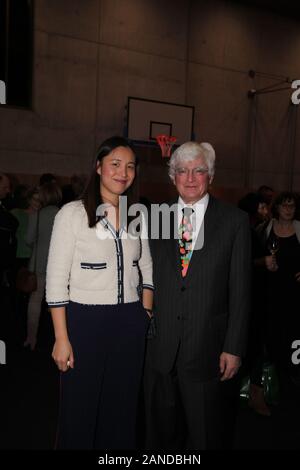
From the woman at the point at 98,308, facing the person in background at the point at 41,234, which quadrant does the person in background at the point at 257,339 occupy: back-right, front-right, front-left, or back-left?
front-right

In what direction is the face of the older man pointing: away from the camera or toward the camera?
toward the camera

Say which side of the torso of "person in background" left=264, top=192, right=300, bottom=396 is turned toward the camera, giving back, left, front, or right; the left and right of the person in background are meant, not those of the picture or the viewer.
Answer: front

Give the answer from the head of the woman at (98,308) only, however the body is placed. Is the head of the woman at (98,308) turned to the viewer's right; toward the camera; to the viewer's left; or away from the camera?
toward the camera

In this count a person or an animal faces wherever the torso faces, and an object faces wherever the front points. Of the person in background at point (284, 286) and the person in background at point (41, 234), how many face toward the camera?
1
